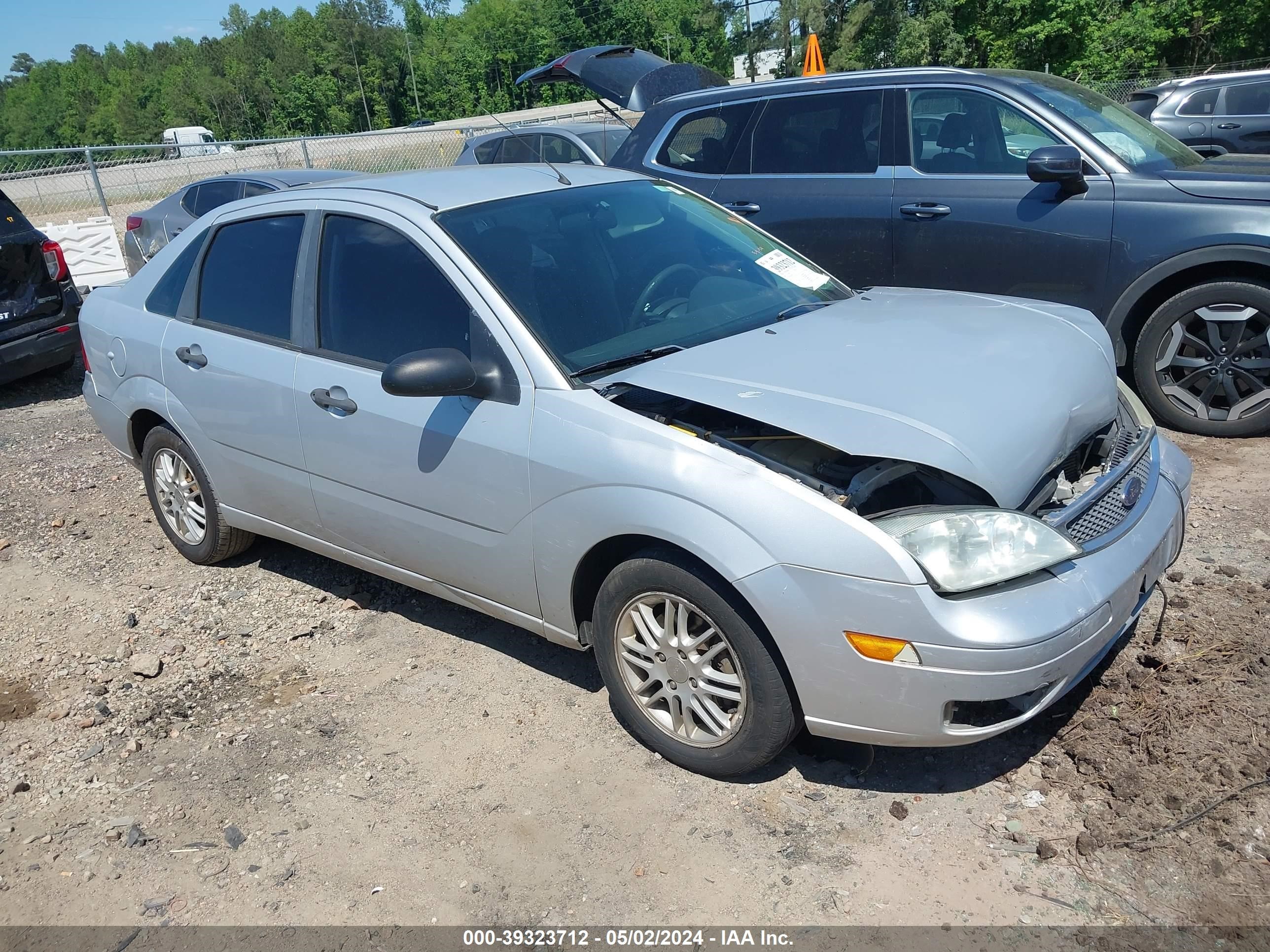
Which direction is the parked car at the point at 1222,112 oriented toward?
to the viewer's right

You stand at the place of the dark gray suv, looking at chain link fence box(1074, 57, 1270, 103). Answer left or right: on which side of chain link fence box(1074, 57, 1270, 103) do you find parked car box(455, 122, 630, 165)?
left

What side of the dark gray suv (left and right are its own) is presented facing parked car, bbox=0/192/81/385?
back

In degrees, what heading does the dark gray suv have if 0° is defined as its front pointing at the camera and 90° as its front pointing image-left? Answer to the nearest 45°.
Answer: approximately 270°

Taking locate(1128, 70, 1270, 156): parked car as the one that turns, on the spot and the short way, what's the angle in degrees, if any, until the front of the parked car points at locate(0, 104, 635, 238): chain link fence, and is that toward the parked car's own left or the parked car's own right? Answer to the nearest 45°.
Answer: approximately 180°

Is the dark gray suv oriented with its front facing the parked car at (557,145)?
no

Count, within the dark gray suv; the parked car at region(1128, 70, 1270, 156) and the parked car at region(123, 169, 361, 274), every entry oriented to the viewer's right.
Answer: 3

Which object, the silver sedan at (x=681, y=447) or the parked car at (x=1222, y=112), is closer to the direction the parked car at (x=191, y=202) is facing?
the parked car

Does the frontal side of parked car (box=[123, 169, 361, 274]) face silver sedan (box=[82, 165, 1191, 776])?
no

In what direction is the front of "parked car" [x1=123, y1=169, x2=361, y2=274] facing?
to the viewer's right

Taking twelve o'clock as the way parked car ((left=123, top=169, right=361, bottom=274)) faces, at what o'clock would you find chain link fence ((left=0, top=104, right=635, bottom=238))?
The chain link fence is roughly at 9 o'clock from the parked car.

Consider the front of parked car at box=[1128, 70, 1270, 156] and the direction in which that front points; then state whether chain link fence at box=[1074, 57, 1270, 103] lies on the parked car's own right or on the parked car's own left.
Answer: on the parked car's own left

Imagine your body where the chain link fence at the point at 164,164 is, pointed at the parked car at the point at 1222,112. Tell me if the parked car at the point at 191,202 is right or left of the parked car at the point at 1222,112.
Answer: right

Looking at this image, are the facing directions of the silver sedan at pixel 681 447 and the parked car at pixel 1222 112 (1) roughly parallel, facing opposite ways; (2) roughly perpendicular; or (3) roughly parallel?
roughly parallel

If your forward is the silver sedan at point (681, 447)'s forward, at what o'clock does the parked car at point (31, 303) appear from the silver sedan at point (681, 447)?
The parked car is roughly at 6 o'clock from the silver sedan.

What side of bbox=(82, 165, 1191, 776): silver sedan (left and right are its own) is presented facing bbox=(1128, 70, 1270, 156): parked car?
left

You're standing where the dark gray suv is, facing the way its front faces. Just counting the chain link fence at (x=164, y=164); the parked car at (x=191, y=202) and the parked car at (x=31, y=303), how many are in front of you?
0

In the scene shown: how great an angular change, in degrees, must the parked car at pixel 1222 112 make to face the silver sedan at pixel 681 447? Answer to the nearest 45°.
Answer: approximately 90° to its right

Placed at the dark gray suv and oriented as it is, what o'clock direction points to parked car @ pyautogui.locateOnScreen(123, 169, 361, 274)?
The parked car is roughly at 7 o'clock from the dark gray suv.

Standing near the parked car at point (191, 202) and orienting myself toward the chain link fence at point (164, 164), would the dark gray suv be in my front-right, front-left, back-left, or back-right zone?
back-right
